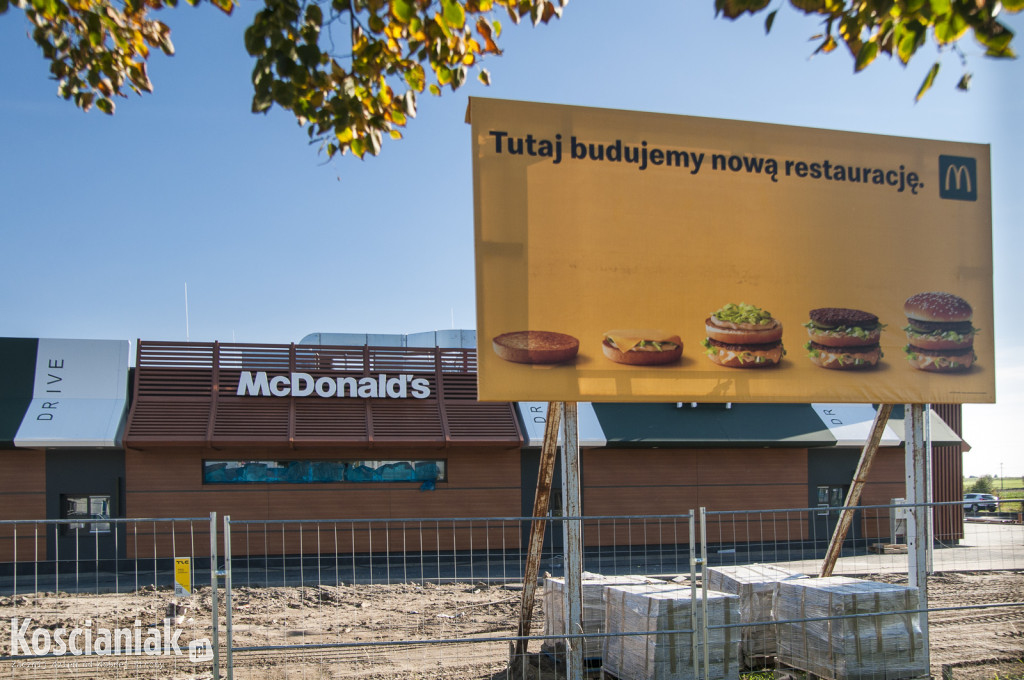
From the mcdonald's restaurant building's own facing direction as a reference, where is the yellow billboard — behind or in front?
in front

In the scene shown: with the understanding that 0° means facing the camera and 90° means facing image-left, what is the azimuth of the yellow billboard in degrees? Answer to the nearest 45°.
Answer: approximately 315°

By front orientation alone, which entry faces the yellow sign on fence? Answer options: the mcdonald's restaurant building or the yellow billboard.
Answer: the mcdonald's restaurant building

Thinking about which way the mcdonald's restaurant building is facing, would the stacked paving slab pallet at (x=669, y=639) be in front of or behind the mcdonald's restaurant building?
in front

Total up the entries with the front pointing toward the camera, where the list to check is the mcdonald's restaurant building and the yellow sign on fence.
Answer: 2

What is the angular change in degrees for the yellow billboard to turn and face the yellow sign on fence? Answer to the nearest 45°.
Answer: approximately 135° to its right

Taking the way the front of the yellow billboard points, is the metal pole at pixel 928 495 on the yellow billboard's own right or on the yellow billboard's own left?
on the yellow billboard's own left

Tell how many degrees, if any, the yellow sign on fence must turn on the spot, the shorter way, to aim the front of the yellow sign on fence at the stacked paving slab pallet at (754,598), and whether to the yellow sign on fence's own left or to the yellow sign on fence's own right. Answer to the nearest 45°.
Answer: approximately 90° to the yellow sign on fence's own left
